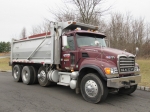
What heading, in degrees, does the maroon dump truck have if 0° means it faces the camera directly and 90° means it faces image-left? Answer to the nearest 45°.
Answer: approximately 315°
